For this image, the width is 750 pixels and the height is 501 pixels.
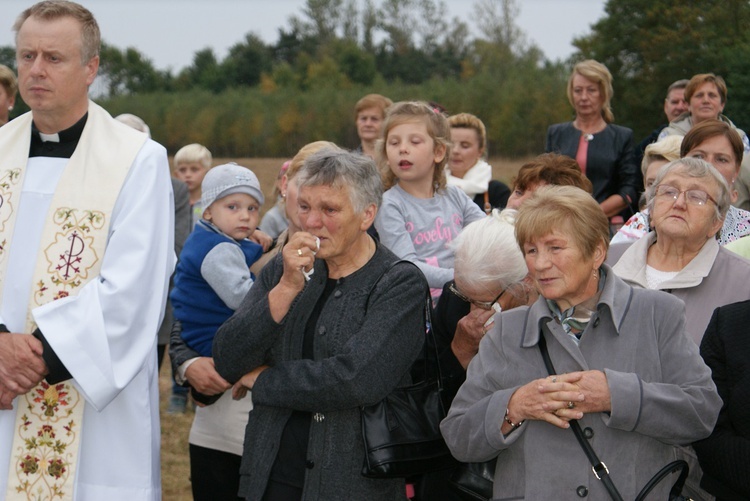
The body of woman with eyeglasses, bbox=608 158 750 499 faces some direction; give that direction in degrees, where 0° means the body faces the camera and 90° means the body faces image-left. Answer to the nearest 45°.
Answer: approximately 45°

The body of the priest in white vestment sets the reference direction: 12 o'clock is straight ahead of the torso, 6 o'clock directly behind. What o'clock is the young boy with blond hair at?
The young boy with blond hair is roughly at 5 o'clock from the priest in white vestment.

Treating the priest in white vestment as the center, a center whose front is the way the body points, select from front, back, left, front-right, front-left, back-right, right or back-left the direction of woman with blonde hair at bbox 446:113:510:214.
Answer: back

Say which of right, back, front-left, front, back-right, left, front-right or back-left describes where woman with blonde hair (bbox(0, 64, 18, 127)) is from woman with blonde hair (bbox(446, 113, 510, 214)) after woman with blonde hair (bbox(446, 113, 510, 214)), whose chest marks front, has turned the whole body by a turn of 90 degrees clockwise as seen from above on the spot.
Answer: front-left

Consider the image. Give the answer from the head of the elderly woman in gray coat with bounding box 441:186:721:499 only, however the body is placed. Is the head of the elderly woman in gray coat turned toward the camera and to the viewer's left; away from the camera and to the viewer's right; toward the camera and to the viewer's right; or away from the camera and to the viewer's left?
toward the camera and to the viewer's left

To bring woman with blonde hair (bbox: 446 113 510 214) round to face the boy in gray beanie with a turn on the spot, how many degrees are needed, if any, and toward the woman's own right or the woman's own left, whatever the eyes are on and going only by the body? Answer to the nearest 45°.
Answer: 0° — they already face them

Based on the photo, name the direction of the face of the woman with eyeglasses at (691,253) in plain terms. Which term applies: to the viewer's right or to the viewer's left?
to the viewer's left
